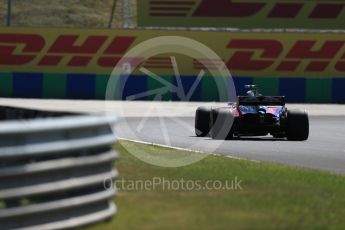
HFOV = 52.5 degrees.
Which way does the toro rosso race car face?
away from the camera

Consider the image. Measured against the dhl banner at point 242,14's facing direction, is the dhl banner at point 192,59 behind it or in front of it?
in front

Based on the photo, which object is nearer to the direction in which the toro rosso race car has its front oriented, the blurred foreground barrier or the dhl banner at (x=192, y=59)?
the dhl banner

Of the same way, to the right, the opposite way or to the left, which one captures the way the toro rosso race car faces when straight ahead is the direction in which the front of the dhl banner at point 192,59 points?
the opposite way

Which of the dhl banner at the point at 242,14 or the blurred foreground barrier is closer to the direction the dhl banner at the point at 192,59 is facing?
the blurred foreground barrier

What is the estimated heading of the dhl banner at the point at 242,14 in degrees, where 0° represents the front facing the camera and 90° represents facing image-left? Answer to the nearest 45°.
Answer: approximately 0°

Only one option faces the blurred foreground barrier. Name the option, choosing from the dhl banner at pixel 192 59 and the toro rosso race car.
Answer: the dhl banner

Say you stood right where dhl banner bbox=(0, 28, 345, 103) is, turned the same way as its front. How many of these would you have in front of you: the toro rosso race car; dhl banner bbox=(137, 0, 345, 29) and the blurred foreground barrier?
2

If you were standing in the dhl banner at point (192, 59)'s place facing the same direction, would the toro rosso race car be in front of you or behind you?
in front

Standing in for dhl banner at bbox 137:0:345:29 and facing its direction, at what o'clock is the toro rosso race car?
The toro rosso race car is roughly at 12 o'clock from the dhl banner.

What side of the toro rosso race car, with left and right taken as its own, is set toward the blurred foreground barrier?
back

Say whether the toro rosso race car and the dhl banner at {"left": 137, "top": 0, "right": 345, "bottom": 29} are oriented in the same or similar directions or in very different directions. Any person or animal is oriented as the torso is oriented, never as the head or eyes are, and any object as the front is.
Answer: very different directions
